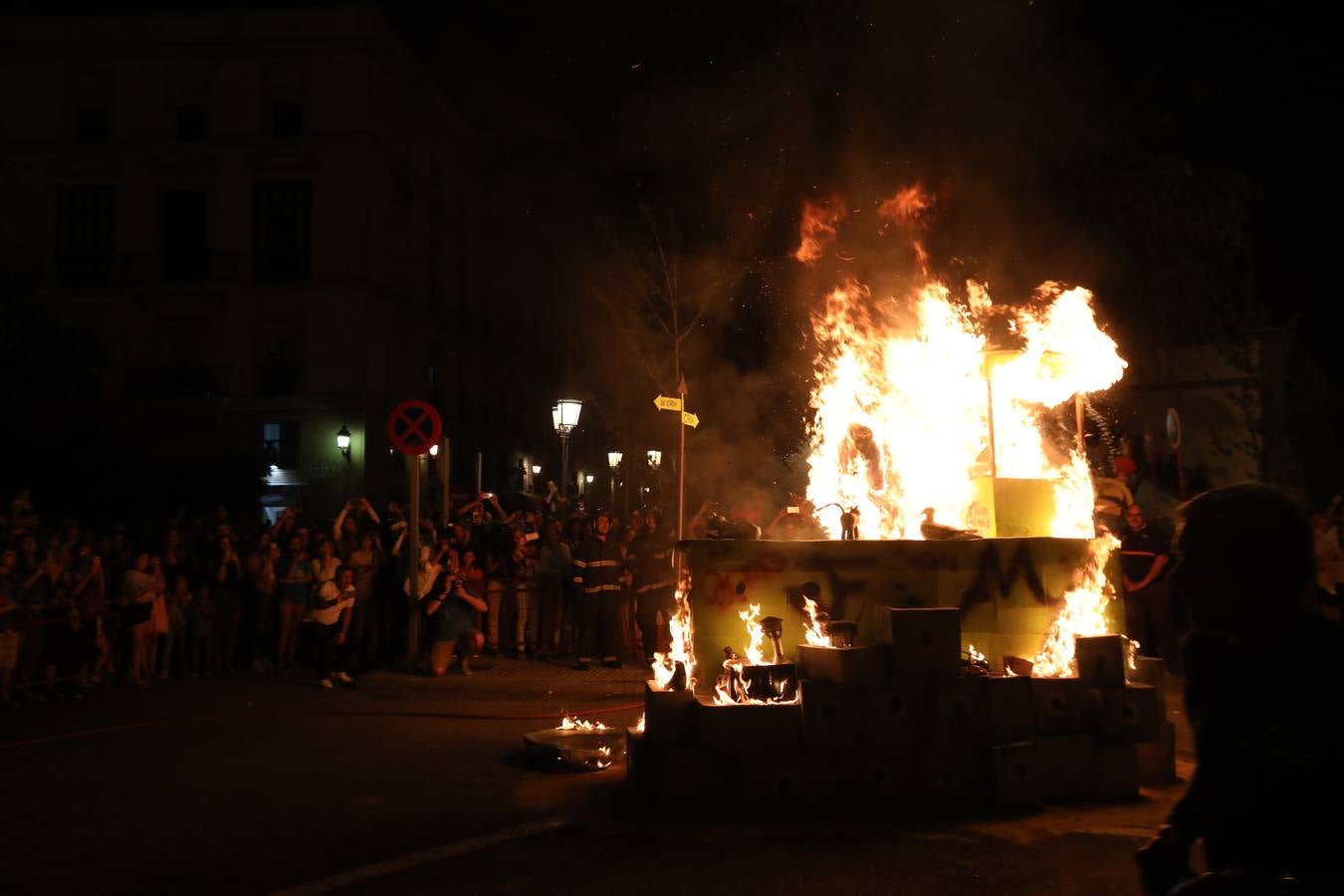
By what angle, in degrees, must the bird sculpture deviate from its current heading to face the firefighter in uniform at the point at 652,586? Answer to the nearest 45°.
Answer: approximately 45° to its right

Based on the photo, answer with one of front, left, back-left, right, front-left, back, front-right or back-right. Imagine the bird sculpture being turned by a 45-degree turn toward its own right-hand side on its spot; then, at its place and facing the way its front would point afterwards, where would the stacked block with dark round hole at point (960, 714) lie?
back-left

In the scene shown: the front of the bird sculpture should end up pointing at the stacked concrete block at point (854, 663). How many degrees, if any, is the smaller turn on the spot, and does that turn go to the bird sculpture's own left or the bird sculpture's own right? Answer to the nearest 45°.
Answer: approximately 90° to the bird sculpture's own left

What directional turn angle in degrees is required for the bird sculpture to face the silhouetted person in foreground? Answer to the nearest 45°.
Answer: approximately 90° to its left

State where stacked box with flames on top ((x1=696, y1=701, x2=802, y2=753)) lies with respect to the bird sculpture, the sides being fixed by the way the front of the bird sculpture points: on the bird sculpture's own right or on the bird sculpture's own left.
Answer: on the bird sculpture's own left

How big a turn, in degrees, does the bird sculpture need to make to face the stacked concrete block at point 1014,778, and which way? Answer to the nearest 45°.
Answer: approximately 90° to its left

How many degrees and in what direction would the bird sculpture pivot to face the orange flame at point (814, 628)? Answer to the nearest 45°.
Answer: approximately 45° to its left

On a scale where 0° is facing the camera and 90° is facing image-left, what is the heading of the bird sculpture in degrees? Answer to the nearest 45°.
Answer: approximately 90°

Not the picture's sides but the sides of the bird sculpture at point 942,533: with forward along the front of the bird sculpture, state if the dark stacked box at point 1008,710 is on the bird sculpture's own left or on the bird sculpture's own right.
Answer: on the bird sculpture's own left

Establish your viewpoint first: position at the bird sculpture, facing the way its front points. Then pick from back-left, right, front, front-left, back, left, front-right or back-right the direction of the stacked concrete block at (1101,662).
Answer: back-left

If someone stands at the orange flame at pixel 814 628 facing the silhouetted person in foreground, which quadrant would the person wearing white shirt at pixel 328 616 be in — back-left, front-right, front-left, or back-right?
back-right

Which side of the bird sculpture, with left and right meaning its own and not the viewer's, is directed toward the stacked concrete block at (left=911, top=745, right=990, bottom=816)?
left
